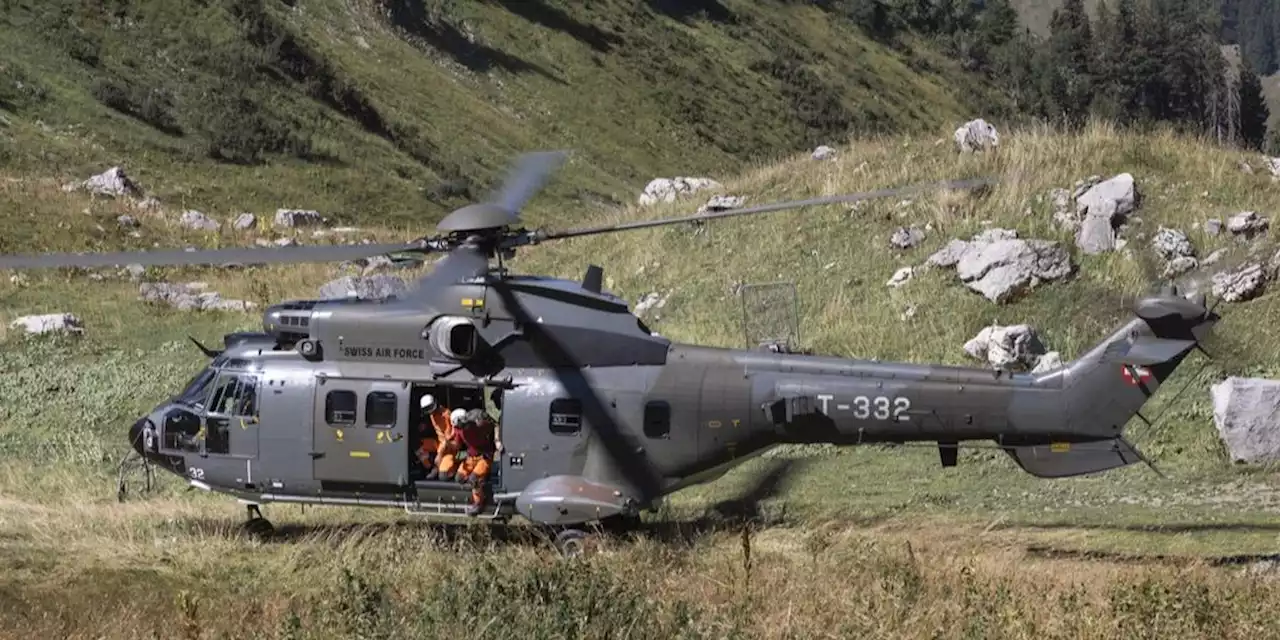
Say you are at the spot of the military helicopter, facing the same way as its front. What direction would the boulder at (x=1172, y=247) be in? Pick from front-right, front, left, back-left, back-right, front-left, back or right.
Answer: back-right

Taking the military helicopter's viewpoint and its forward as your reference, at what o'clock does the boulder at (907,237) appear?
The boulder is roughly at 4 o'clock from the military helicopter.

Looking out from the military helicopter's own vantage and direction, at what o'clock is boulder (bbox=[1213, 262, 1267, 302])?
The boulder is roughly at 5 o'clock from the military helicopter.

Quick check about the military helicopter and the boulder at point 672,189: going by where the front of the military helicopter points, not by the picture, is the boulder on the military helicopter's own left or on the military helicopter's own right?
on the military helicopter's own right

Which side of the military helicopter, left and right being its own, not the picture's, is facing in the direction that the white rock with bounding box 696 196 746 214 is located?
right

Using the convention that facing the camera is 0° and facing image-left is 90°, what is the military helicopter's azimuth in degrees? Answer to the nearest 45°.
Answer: approximately 90°

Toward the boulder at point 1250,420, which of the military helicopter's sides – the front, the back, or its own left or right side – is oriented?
back

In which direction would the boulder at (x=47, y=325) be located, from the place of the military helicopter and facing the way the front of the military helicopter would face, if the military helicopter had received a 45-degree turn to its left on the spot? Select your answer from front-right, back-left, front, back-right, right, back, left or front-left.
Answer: right

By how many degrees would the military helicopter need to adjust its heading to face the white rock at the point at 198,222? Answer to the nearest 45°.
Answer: approximately 45° to its right

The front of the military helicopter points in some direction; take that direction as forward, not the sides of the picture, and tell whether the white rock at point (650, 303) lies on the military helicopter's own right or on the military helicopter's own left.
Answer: on the military helicopter's own right

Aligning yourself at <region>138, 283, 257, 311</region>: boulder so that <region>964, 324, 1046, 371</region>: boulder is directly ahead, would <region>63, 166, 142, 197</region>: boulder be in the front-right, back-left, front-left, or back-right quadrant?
back-left

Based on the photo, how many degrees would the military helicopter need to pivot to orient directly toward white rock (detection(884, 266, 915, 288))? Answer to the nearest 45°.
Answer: approximately 135° to its right

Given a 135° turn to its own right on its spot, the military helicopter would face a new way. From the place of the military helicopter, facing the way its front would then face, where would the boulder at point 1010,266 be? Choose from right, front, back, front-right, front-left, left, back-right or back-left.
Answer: front
